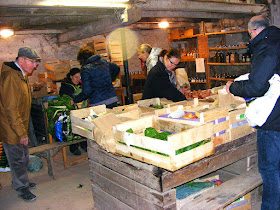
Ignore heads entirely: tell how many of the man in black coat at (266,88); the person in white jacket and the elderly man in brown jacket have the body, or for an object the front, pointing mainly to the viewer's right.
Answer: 1

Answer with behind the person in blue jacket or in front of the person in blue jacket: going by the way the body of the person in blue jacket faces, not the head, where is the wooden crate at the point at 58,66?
in front

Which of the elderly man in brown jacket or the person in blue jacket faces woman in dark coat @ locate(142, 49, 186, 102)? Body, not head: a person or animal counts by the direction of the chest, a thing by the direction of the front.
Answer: the elderly man in brown jacket

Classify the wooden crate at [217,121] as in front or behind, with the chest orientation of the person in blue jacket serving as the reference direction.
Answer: behind

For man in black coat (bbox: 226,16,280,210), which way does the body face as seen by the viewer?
to the viewer's left

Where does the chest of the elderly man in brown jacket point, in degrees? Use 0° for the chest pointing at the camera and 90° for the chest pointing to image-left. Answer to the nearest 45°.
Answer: approximately 270°

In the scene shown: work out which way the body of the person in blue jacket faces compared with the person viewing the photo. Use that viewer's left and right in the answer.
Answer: facing away from the viewer and to the left of the viewer

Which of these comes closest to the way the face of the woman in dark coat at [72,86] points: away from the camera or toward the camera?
toward the camera

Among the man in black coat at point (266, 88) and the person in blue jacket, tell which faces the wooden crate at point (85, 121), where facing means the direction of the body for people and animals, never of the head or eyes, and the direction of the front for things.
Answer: the man in black coat

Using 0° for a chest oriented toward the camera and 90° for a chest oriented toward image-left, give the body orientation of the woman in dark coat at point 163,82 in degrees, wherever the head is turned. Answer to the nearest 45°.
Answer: approximately 315°

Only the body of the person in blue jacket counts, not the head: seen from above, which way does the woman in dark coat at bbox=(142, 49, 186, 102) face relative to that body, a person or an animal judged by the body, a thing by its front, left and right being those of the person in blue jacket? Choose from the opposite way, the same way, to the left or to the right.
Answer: the opposite way

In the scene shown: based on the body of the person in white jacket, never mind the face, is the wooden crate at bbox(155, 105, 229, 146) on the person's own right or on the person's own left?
on the person's own left

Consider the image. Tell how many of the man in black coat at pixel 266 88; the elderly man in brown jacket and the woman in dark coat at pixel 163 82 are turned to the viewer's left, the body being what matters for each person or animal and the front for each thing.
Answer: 1

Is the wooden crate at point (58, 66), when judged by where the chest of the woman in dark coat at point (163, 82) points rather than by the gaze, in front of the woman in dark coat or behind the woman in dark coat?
behind

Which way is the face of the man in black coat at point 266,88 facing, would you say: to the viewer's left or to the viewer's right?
to the viewer's left

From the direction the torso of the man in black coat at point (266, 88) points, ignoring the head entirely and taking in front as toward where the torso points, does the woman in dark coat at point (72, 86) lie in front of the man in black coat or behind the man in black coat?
in front

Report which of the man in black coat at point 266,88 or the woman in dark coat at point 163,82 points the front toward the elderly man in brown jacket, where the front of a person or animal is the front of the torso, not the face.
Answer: the man in black coat
